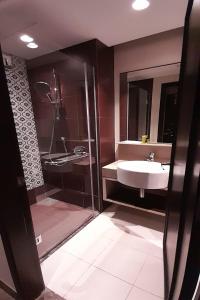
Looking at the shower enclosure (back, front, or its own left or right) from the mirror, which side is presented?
front

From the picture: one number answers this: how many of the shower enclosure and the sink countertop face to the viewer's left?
0

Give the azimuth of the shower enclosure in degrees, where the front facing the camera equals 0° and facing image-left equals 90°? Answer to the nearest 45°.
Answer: approximately 315°

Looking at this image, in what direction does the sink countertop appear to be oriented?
toward the camera

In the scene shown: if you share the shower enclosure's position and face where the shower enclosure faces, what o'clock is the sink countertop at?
The sink countertop is roughly at 12 o'clock from the shower enclosure.

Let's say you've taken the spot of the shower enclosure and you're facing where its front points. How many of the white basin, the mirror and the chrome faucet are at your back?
0
